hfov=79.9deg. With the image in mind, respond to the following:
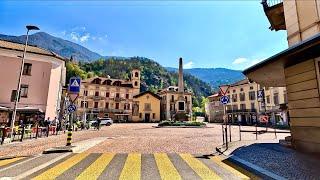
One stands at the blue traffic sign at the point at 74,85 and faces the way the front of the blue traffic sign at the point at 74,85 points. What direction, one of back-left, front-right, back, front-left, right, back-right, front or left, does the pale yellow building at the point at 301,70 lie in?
front-left

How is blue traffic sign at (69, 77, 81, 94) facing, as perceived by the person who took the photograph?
facing the viewer
